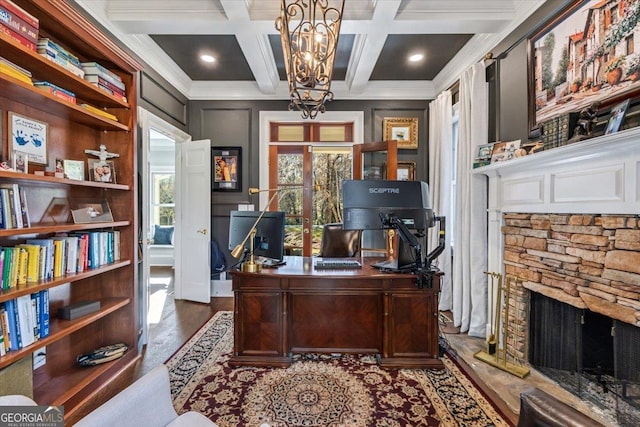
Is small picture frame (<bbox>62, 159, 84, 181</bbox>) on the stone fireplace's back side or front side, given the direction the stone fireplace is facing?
on the front side

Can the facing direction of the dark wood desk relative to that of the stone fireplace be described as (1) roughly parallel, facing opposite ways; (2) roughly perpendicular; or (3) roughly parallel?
roughly perpendicular

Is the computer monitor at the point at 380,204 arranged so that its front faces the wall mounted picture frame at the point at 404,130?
yes

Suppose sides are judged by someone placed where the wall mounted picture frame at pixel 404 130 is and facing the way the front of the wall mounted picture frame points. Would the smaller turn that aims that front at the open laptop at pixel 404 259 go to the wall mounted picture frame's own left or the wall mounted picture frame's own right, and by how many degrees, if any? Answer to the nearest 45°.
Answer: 0° — it already faces it

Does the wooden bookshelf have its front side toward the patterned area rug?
yes

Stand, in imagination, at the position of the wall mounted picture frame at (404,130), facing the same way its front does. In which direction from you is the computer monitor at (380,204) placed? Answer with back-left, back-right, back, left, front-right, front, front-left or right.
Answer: front

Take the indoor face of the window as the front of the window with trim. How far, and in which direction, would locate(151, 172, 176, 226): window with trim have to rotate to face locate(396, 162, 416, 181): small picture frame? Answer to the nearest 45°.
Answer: approximately 45° to its left

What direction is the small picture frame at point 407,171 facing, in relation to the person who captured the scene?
facing the viewer

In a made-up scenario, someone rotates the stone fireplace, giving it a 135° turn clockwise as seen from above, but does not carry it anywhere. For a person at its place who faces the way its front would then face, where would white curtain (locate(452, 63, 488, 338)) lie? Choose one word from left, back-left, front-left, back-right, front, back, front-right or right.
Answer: front-left

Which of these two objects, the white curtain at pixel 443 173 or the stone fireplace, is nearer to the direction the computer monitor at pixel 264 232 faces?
the white curtain

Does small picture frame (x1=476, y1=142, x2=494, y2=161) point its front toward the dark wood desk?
yes

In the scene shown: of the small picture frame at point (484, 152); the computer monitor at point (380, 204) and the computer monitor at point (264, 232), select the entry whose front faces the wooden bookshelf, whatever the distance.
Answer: the small picture frame

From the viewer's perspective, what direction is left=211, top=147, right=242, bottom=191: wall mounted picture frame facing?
toward the camera

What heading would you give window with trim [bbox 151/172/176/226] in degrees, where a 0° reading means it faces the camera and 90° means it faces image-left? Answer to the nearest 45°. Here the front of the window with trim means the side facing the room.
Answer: approximately 0°
